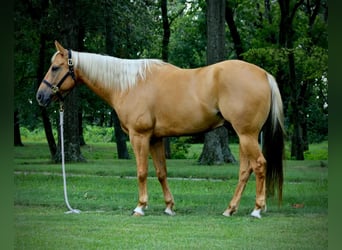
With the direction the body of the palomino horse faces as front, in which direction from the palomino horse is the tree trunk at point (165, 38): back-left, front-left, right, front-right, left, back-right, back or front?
right

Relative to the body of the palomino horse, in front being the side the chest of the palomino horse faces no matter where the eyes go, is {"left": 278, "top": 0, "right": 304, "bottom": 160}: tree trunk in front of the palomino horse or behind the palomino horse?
behind

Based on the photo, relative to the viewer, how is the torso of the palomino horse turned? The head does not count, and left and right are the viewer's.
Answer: facing to the left of the viewer

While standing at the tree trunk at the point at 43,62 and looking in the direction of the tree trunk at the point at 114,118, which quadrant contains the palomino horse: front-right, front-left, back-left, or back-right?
front-right

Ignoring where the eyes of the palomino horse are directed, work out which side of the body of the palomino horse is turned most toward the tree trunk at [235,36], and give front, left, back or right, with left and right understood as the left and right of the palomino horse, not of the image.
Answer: right

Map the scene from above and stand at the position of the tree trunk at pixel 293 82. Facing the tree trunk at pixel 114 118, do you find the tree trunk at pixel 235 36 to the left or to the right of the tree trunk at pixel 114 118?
right

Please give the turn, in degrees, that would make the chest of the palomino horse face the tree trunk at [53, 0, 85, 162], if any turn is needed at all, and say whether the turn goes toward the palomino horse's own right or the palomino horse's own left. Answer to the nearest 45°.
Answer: approximately 45° to the palomino horse's own right
